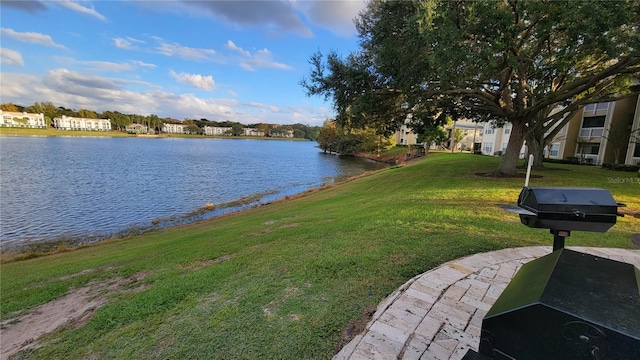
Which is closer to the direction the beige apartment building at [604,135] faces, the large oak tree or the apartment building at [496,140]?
the large oak tree

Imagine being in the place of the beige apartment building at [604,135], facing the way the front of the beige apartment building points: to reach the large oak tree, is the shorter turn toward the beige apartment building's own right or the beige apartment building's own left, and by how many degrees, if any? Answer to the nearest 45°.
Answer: approximately 45° to the beige apartment building's own left

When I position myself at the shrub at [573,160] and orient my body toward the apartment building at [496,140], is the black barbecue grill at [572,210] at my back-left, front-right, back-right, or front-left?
back-left

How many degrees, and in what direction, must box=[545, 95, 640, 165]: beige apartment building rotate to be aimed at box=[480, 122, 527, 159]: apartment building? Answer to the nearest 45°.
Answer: approximately 90° to its right

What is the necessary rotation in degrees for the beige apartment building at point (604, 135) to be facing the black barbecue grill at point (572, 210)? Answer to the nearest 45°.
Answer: approximately 45° to its left

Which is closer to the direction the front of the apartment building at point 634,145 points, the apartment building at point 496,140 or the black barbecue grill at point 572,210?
the black barbecue grill

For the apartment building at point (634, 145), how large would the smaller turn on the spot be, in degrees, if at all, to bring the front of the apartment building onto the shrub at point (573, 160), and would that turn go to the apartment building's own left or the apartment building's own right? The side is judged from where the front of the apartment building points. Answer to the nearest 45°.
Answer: approximately 90° to the apartment building's own right
